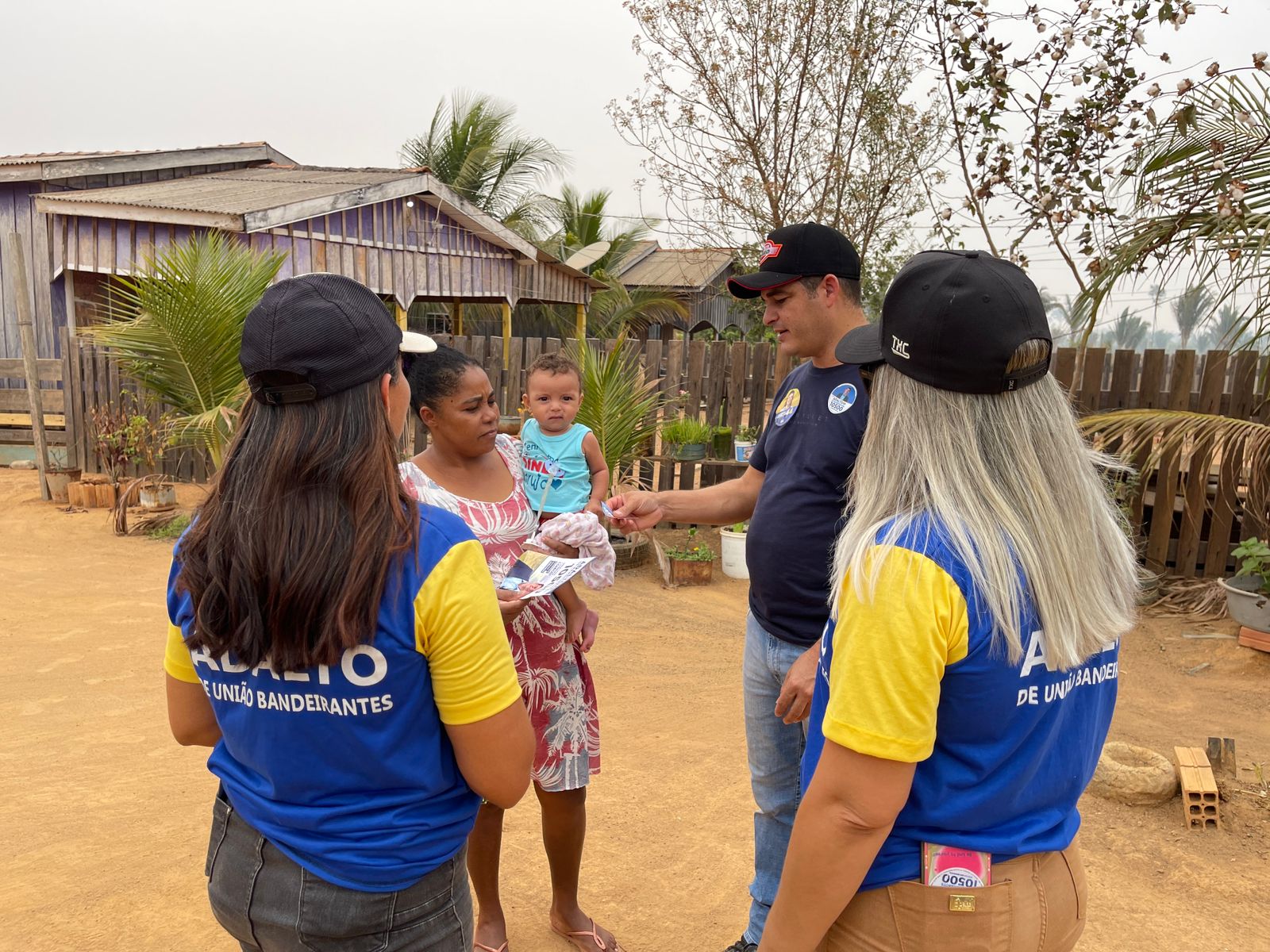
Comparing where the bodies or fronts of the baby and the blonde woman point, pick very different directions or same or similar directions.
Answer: very different directions

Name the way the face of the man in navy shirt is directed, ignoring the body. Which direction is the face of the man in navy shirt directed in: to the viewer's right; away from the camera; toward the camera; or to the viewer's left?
to the viewer's left

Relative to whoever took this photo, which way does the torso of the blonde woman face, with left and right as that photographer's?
facing away from the viewer and to the left of the viewer

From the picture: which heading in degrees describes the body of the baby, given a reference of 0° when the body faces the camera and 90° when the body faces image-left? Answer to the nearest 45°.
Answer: approximately 0°

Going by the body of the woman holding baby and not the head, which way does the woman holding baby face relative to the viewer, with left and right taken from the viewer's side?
facing the viewer and to the right of the viewer

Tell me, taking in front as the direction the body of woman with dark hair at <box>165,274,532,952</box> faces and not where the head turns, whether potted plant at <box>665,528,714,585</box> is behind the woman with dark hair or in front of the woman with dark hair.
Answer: in front

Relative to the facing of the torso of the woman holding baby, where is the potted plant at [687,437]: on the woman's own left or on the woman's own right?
on the woman's own left

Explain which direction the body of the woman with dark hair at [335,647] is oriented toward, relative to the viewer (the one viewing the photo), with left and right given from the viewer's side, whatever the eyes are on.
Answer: facing away from the viewer and to the right of the viewer

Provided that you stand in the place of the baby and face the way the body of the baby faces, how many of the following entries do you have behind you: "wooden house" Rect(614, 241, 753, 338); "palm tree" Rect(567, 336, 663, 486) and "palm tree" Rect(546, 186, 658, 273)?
3

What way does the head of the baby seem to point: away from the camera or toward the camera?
toward the camera

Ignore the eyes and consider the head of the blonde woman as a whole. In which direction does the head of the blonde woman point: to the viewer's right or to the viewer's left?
to the viewer's left

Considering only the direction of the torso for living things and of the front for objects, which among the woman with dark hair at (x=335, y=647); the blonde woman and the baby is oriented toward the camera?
the baby

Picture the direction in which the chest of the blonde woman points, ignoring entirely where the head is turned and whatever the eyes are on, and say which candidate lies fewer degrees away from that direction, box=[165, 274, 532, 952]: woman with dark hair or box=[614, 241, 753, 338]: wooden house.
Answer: the wooden house

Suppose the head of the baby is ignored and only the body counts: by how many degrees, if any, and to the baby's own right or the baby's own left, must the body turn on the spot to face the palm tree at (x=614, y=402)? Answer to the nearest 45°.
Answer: approximately 180°

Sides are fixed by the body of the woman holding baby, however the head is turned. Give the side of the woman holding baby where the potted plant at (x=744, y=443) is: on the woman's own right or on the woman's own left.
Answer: on the woman's own left

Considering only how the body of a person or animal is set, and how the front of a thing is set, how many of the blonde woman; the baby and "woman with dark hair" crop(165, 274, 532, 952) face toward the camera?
1

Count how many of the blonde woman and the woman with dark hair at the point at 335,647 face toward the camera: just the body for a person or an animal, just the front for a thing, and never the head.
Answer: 0

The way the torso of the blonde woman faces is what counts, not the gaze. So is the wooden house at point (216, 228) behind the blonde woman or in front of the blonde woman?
in front
